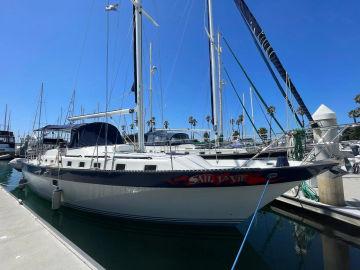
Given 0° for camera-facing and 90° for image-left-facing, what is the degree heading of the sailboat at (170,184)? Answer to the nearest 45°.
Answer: approximately 315°

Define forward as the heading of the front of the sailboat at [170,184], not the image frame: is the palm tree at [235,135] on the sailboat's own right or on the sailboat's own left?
on the sailboat's own left
